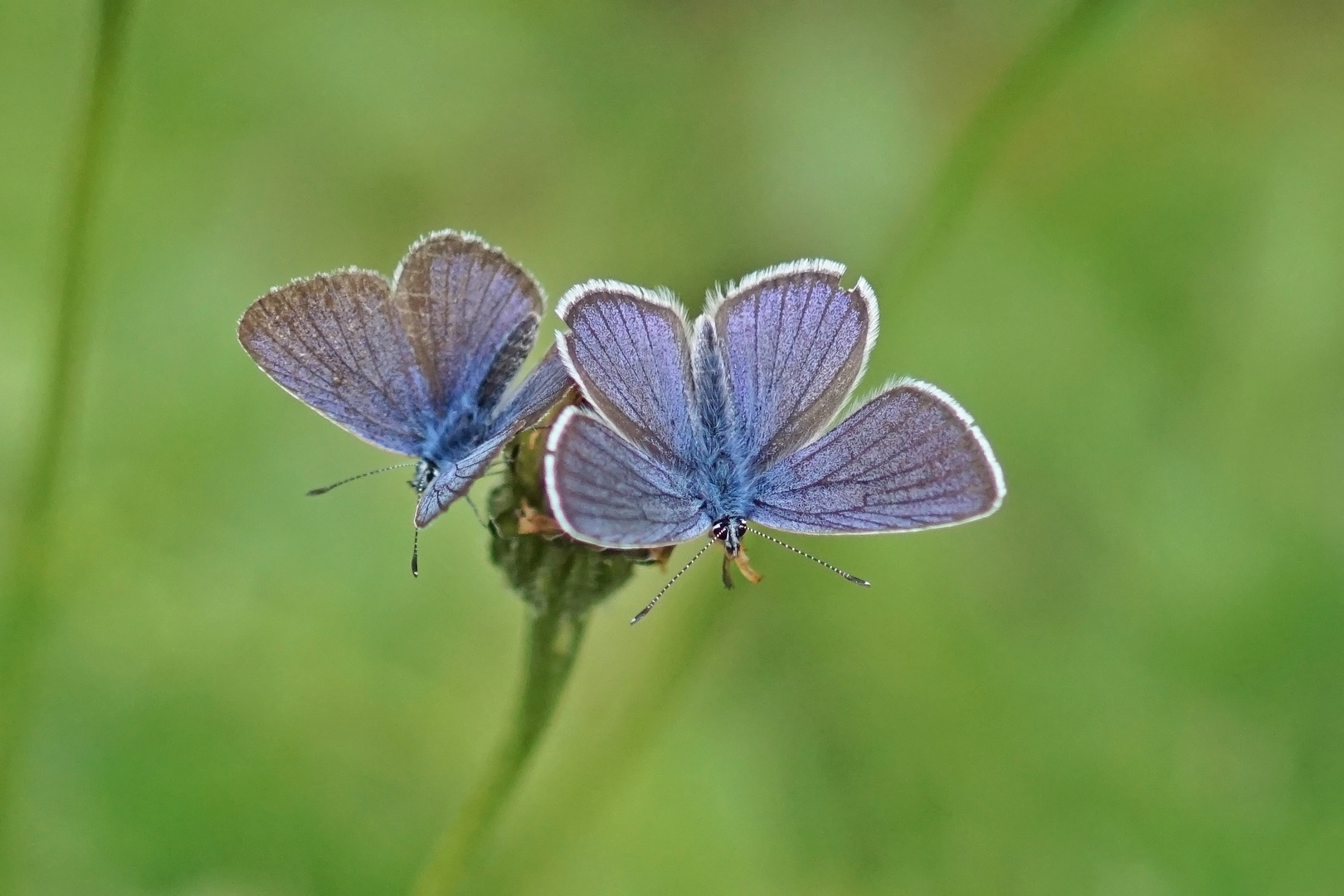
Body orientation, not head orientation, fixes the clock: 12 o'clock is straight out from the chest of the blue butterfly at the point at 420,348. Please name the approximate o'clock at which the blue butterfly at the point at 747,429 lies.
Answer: the blue butterfly at the point at 747,429 is roughly at 8 o'clock from the blue butterfly at the point at 420,348.

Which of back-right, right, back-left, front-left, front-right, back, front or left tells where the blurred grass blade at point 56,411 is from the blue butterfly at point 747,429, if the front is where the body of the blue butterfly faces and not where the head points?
right

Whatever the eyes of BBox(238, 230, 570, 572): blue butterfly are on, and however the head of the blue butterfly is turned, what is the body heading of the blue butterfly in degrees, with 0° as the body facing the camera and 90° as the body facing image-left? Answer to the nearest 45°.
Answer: approximately 45°

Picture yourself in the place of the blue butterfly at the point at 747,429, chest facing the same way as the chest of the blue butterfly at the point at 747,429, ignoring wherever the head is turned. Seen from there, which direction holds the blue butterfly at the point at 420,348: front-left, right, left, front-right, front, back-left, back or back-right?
right

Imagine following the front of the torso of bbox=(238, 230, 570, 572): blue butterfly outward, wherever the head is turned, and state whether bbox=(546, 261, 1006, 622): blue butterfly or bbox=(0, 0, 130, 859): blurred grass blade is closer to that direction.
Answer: the blurred grass blade

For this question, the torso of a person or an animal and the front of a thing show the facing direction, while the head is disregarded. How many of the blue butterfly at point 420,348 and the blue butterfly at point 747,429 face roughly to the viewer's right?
0
